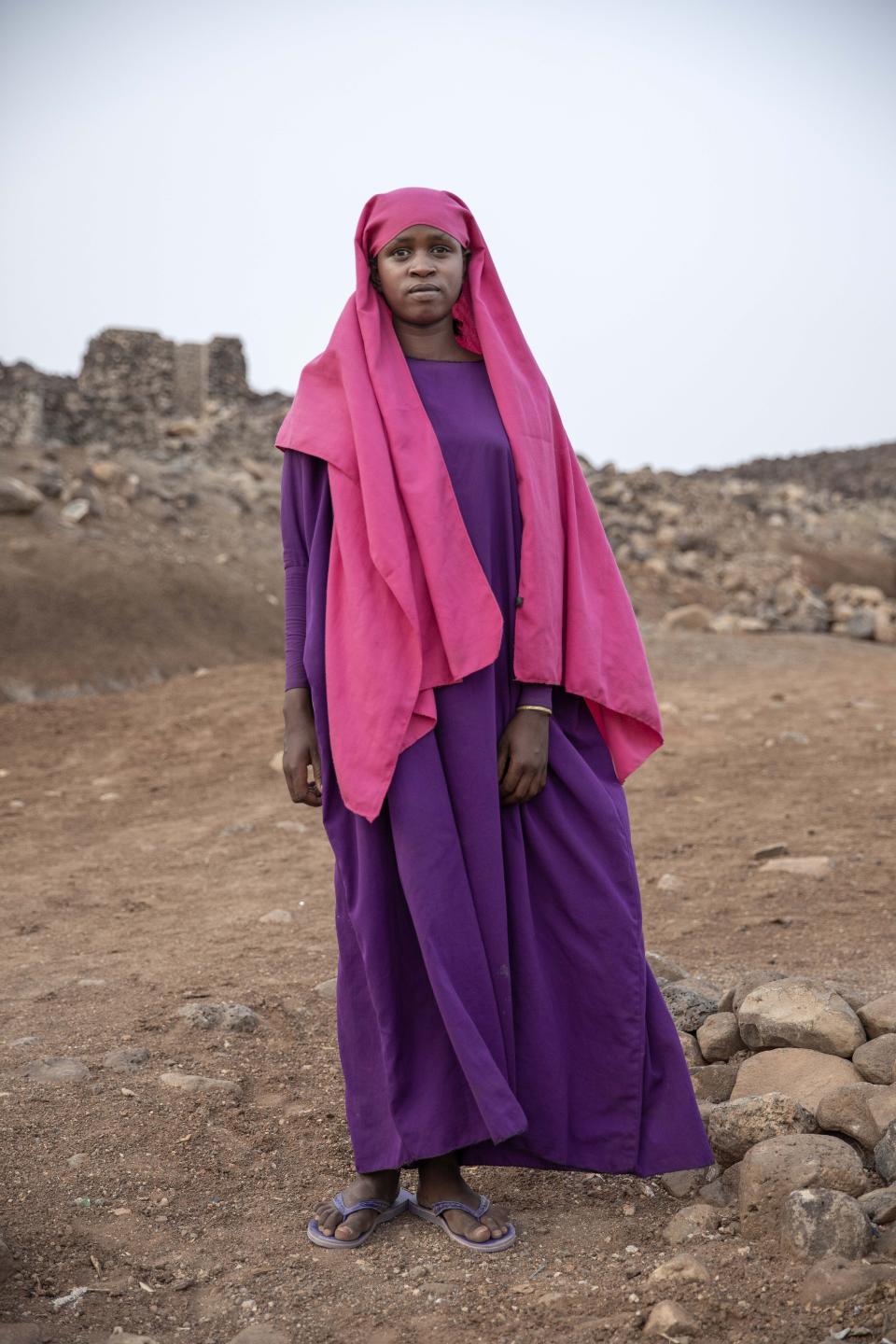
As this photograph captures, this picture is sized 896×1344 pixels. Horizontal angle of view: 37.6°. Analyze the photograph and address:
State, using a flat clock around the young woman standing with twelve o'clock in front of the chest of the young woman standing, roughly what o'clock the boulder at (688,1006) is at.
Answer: The boulder is roughly at 7 o'clock from the young woman standing.

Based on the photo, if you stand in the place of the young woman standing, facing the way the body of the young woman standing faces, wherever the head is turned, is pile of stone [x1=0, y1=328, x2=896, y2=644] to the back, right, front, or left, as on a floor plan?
back

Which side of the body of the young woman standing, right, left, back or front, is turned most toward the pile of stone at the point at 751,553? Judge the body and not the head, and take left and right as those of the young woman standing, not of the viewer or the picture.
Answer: back

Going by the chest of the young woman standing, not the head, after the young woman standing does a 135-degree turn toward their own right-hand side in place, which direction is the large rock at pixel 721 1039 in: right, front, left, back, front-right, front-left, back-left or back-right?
right

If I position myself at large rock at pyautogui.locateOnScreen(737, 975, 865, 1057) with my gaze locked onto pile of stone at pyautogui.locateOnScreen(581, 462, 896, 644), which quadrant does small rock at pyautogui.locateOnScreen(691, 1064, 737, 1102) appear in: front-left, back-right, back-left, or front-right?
back-left

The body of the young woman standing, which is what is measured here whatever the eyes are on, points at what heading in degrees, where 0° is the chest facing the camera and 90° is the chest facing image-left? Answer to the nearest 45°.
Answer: approximately 0°
